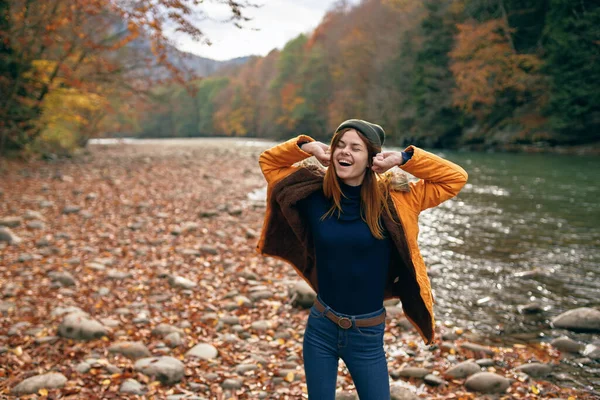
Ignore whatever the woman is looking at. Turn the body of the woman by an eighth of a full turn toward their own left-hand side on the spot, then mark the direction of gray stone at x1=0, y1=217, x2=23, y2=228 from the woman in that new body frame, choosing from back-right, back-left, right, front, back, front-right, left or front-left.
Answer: back

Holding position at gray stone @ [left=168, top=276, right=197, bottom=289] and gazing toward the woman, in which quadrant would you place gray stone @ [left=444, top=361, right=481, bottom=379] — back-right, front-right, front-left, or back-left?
front-left

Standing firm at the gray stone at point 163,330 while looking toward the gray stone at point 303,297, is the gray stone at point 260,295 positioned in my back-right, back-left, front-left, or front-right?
front-left

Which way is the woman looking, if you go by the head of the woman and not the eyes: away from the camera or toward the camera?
toward the camera

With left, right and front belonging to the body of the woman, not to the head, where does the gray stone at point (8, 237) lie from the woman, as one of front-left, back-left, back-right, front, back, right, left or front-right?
back-right

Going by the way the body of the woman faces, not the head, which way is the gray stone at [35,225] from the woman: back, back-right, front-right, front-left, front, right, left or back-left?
back-right

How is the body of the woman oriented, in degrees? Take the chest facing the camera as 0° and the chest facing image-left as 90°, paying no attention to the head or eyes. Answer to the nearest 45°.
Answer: approximately 0°

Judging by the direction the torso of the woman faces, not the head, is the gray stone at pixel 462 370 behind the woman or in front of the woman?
behind

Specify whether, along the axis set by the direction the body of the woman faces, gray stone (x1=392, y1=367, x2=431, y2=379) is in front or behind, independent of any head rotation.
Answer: behind

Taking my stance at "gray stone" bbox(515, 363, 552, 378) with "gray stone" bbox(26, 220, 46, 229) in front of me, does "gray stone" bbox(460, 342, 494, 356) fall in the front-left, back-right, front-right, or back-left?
front-right
